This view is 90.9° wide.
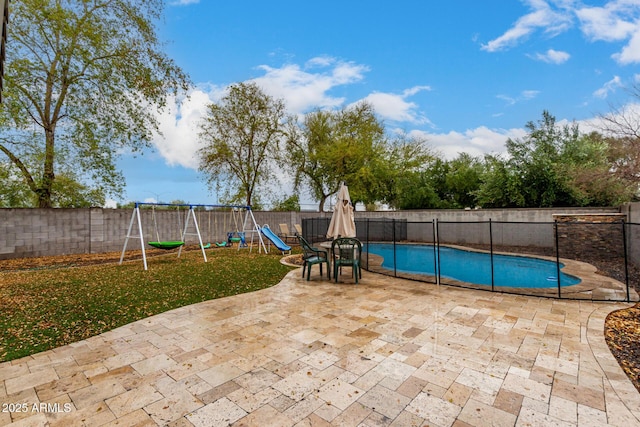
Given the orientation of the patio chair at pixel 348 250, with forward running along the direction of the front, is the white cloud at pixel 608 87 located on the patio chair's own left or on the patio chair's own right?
on the patio chair's own right

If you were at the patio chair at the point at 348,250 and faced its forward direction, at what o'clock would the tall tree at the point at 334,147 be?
The tall tree is roughly at 12 o'clock from the patio chair.

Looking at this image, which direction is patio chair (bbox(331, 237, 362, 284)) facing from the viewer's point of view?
away from the camera

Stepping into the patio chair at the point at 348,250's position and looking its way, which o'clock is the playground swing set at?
The playground swing set is roughly at 10 o'clock from the patio chair.

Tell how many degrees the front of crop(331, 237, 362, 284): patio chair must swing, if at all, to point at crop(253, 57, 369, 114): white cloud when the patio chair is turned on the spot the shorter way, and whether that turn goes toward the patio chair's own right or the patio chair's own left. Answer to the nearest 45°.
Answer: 0° — it already faces it

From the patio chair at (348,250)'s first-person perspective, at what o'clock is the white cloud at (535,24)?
The white cloud is roughly at 2 o'clock from the patio chair.

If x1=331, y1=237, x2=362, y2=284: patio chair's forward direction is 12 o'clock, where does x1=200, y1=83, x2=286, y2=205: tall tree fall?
The tall tree is roughly at 11 o'clock from the patio chair.

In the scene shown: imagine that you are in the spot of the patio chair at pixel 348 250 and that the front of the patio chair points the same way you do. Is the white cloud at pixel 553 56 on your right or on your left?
on your right
